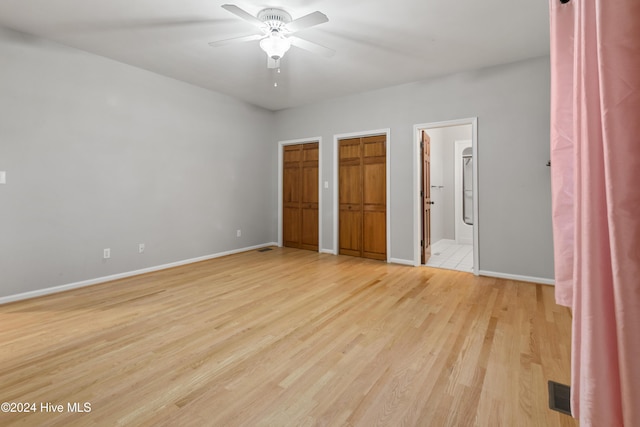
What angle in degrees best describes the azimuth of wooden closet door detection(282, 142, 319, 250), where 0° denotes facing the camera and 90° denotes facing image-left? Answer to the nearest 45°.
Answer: approximately 45°

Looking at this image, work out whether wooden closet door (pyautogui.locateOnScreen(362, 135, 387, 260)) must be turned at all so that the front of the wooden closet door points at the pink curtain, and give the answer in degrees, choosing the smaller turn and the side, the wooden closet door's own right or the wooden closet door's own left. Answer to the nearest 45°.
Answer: approximately 45° to the wooden closet door's own left

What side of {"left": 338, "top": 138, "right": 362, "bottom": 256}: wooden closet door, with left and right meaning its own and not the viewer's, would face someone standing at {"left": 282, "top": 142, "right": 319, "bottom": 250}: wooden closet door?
right

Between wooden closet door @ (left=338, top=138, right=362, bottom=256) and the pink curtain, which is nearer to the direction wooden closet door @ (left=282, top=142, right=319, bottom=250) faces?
the pink curtain

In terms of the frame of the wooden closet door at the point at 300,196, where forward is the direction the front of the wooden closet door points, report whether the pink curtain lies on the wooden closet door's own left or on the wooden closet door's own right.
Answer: on the wooden closet door's own left

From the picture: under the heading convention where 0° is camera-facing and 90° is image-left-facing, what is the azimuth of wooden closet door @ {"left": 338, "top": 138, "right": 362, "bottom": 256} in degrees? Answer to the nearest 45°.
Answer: approximately 45°
